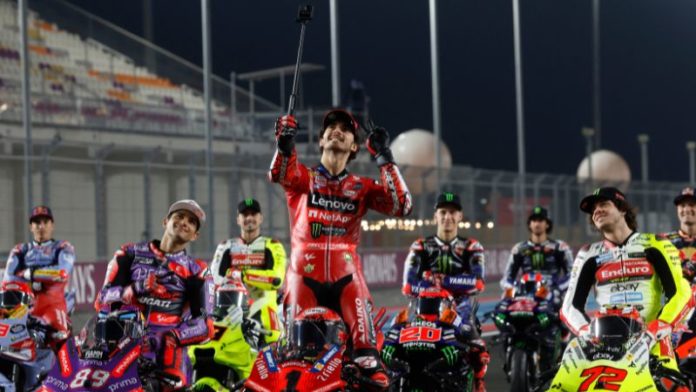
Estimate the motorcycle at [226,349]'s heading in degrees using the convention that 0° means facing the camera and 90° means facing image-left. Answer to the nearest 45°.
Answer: approximately 45°

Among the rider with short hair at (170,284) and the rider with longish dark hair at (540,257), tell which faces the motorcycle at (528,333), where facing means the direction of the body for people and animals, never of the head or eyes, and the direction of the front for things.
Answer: the rider with longish dark hair at (540,257)

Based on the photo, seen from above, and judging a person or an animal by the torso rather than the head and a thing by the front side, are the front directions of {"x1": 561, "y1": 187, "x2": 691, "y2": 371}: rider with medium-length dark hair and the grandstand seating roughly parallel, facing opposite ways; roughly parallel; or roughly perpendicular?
roughly perpendicular

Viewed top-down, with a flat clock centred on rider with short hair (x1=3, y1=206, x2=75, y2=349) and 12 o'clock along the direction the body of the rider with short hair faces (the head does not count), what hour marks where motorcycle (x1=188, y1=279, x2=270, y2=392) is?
The motorcycle is roughly at 11 o'clock from the rider with short hair.

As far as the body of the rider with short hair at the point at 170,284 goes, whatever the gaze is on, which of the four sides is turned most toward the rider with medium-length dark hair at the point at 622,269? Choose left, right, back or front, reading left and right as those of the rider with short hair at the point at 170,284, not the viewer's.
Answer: left
